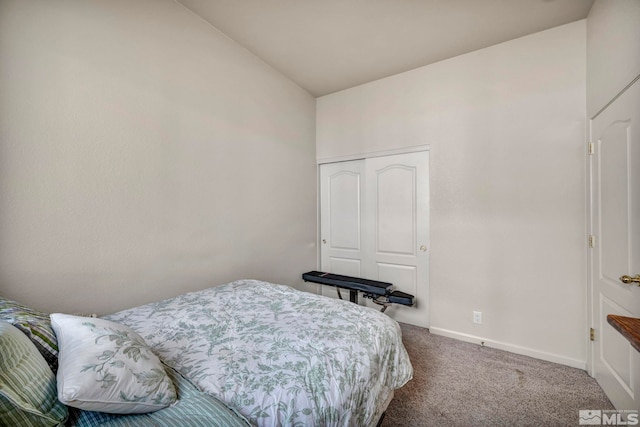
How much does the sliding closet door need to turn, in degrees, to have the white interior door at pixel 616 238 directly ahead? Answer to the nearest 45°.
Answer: approximately 90° to its left

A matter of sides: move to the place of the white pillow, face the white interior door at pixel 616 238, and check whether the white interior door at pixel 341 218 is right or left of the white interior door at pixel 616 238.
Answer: left

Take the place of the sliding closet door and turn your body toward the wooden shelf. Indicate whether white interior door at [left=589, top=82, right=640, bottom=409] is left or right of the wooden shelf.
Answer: left

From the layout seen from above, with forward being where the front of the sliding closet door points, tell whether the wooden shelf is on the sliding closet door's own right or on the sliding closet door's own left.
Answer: on the sliding closet door's own left

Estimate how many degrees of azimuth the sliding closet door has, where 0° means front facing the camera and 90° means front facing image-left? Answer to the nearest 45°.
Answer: approximately 45°

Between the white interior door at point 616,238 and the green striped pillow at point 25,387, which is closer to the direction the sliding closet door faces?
the green striped pillow
